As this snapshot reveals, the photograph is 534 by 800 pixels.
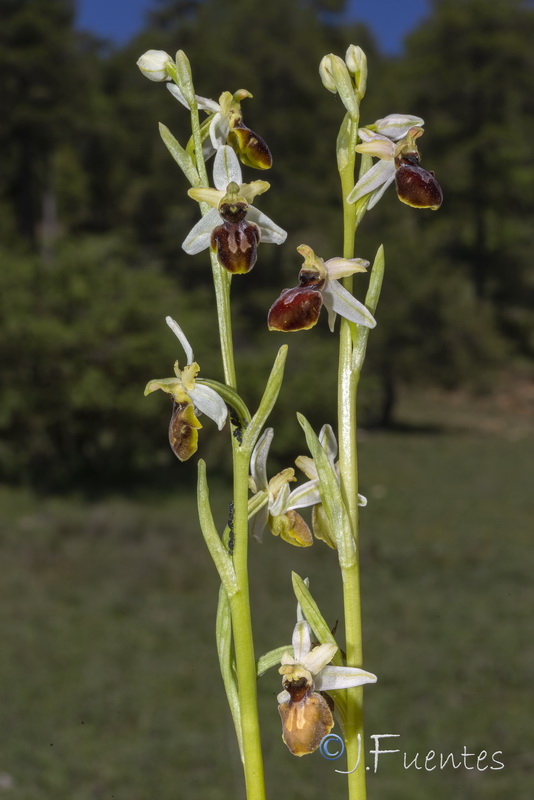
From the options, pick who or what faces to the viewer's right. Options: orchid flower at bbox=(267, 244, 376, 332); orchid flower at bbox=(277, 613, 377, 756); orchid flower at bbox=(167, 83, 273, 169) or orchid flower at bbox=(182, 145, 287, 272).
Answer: orchid flower at bbox=(167, 83, 273, 169)

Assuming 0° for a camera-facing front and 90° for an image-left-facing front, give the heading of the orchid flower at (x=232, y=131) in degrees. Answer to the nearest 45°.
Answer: approximately 270°

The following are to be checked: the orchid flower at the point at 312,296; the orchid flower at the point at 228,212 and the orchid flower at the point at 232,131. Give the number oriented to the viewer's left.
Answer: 1

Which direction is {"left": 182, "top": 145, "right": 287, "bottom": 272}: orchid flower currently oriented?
toward the camera

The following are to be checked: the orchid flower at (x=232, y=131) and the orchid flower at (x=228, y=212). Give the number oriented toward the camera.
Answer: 1

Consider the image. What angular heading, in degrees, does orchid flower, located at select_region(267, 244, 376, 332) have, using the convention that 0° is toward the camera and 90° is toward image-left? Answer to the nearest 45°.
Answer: approximately 90°

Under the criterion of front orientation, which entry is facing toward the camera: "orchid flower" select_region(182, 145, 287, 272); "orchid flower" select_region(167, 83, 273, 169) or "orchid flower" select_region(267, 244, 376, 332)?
"orchid flower" select_region(182, 145, 287, 272)
